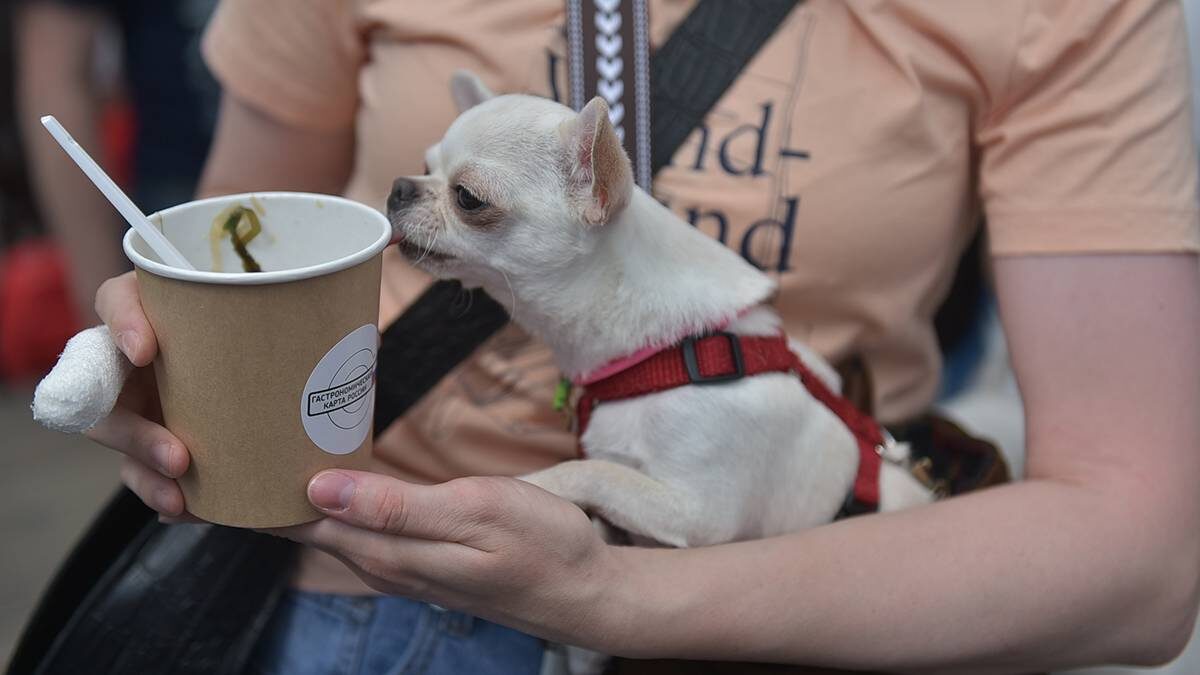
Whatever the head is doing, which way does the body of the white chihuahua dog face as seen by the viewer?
to the viewer's left
